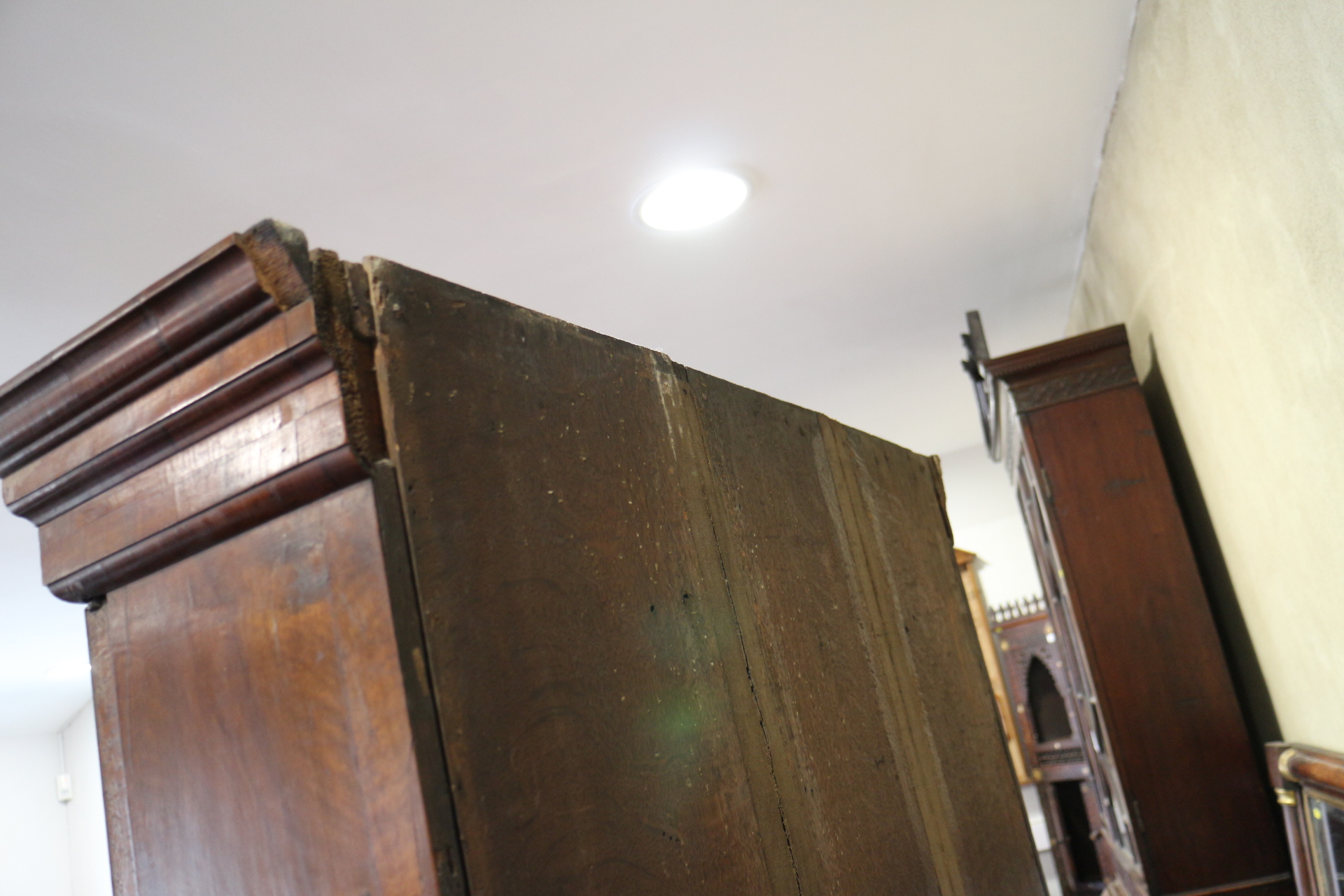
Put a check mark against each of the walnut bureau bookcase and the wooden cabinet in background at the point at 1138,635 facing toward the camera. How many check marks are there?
0

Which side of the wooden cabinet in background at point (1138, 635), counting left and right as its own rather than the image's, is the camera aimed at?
left

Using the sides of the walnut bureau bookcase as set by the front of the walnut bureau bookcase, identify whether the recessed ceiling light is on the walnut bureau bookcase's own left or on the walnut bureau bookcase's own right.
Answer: on the walnut bureau bookcase's own right

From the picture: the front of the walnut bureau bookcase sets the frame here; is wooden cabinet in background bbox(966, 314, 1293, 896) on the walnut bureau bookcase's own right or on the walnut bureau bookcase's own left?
on the walnut bureau bookcase's own right

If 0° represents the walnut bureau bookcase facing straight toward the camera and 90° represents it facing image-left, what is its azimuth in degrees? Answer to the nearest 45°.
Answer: approximately 135°

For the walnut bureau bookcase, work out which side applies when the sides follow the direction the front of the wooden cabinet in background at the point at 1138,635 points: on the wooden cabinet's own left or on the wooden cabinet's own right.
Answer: on the wooden cabinet's own left
